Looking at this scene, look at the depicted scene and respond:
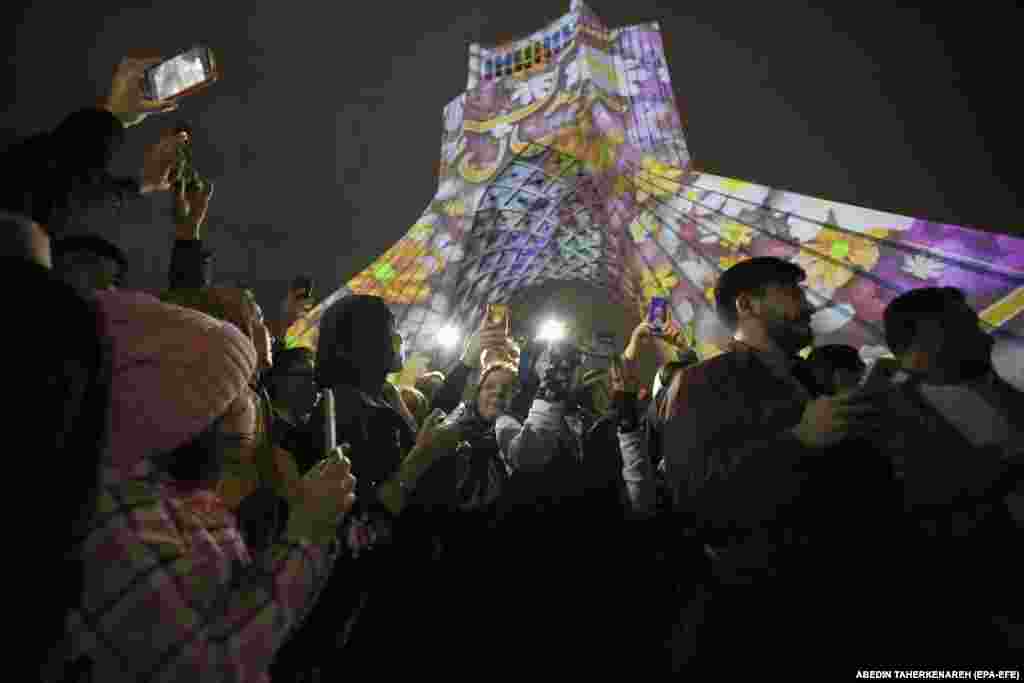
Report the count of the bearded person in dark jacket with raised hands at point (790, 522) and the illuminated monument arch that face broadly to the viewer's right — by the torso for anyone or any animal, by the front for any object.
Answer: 1

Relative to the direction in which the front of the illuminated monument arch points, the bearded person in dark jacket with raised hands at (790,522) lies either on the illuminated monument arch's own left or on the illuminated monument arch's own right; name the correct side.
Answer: on the illuminated monument arch's own left

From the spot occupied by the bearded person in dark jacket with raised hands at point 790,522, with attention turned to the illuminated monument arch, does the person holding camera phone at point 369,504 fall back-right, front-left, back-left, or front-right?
front-left

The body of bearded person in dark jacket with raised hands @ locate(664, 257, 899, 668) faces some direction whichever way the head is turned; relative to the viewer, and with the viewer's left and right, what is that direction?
facing to the right of the viewer

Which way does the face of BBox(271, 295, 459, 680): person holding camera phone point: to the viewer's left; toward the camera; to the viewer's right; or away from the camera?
away from the camera

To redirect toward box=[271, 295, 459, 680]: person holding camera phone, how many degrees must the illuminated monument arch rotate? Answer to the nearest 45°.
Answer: approximately 45° to its left

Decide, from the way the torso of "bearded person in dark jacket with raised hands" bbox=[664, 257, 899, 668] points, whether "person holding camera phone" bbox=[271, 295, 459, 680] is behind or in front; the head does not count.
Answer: behind

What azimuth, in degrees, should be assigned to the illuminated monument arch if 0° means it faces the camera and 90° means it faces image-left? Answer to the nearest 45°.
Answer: approximately 45°

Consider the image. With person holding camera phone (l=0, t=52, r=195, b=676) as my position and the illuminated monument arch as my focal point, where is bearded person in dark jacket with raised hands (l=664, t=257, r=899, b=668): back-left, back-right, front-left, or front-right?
front-right
